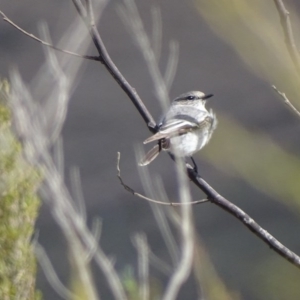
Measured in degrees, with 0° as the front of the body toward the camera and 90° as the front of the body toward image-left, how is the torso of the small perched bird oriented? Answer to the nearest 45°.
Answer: approximately 270°

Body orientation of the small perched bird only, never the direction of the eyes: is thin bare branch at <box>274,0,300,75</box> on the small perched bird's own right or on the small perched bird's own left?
on the small perched bird's own right

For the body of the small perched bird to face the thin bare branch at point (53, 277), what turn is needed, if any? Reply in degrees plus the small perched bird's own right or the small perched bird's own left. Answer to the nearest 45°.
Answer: approximately 135° to the small perched bird's own right
